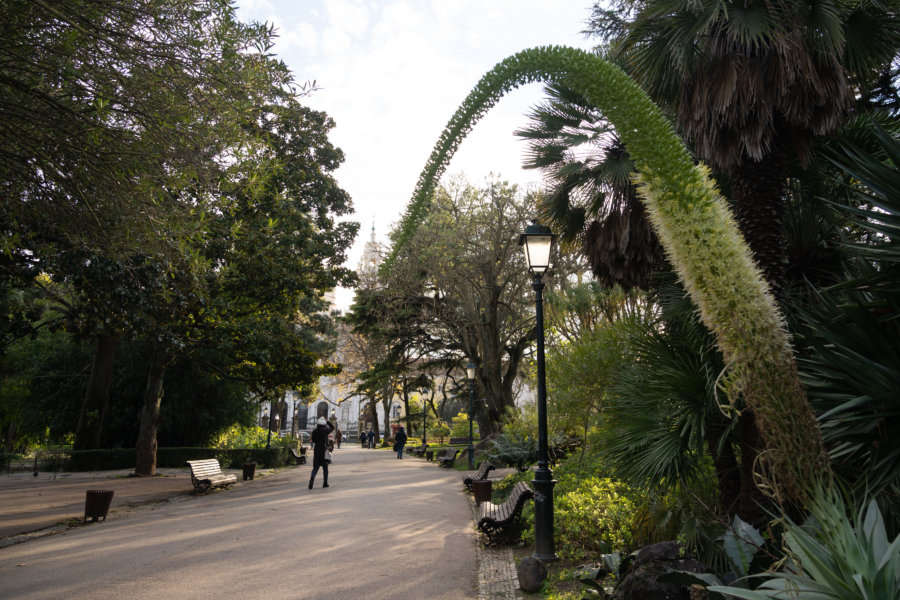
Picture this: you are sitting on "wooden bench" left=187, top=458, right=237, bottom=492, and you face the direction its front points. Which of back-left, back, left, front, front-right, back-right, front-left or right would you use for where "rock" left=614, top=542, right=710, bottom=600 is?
front-right

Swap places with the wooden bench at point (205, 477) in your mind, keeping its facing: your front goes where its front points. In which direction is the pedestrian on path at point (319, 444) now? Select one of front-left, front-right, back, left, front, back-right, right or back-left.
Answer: front-left

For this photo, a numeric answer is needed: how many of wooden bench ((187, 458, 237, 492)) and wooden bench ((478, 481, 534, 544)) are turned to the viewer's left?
1

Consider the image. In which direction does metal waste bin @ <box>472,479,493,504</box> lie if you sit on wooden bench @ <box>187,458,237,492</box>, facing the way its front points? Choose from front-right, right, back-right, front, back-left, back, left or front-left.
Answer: front

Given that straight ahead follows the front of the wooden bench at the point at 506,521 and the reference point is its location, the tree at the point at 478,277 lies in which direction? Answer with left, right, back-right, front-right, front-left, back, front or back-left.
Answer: right

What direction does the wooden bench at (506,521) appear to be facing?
to the viewer's left

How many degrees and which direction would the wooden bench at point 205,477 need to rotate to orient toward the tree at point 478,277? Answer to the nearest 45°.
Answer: approximately 45° to its left

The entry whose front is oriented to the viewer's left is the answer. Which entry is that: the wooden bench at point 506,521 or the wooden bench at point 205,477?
the wooden bench at point 506,521

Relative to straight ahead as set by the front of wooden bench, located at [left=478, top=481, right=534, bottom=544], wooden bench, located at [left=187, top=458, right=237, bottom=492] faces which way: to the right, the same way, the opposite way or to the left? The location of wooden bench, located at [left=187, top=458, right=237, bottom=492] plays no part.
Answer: the opposite way

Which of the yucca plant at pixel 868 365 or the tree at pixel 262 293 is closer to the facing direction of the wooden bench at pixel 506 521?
the tree

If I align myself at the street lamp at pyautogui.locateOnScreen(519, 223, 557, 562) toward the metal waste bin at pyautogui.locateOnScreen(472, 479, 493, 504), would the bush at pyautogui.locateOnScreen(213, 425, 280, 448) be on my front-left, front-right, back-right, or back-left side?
front-left

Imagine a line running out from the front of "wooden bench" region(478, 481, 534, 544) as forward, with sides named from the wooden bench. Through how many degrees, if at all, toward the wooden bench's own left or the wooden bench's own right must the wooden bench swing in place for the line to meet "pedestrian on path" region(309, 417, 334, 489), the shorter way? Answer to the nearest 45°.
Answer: approximately 45° to the wooden bench's own right
